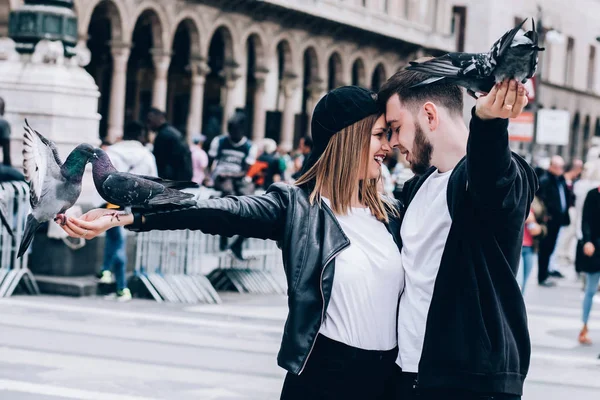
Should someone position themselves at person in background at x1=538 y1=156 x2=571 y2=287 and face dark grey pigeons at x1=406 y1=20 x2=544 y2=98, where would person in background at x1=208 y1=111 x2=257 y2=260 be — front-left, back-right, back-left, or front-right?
front-right

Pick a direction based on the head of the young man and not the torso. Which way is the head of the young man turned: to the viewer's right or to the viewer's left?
to the viewer's left

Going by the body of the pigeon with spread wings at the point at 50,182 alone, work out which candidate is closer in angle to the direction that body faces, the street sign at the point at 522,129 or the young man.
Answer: the young man

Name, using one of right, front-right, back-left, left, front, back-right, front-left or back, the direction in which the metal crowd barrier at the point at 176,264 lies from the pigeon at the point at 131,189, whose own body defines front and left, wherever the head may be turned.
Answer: right

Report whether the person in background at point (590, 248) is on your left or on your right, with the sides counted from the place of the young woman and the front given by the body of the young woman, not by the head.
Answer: on your left

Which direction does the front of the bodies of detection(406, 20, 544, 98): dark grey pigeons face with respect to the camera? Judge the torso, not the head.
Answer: to the viewer's right

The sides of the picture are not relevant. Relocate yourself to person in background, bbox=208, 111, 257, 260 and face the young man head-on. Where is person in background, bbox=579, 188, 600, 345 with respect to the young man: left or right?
left

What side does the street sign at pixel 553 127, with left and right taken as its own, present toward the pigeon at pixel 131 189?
front

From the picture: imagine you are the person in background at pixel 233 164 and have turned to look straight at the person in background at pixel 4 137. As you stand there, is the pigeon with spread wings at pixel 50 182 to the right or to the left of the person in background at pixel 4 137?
left

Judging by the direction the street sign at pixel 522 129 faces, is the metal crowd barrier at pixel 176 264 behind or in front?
in front

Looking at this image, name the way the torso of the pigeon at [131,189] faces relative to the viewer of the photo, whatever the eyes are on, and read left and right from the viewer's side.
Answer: facing to the left of the viewer

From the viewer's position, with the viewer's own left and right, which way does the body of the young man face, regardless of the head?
facing the viewer and to the left of the viewer

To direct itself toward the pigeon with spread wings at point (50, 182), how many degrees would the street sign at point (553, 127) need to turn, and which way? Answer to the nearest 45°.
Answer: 0° — it already faces it

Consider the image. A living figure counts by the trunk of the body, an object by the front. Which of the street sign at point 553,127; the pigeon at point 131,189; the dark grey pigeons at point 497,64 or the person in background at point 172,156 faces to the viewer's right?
the dark grey pigeons
